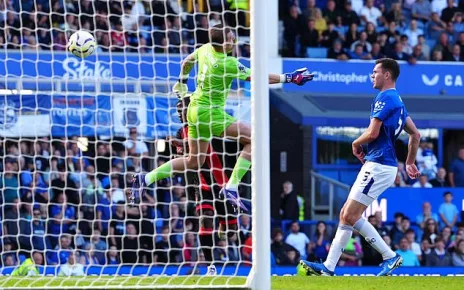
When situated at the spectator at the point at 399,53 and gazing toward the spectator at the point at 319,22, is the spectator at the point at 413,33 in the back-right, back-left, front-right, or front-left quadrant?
back-right

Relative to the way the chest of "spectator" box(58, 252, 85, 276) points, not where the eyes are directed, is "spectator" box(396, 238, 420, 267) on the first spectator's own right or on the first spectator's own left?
on the first spectator's own left

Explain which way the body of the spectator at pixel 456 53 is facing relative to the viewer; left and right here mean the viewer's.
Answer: facing the viewer

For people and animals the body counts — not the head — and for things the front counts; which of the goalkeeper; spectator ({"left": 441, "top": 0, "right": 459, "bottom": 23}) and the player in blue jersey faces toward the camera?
the spectator

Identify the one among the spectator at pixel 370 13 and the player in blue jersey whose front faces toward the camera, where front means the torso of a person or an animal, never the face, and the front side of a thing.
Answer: the spectator

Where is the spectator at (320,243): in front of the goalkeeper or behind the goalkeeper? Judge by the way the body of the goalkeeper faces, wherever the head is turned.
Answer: in front

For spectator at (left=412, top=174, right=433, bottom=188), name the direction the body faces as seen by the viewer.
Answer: toward the camera

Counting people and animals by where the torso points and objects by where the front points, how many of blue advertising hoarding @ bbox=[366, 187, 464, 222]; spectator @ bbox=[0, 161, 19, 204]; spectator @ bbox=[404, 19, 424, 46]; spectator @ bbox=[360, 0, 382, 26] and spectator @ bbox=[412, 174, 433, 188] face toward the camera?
5

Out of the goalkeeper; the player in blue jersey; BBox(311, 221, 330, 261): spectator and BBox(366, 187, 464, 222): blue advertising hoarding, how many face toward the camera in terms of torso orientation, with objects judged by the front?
2

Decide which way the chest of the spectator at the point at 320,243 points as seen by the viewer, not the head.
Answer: toward the camera

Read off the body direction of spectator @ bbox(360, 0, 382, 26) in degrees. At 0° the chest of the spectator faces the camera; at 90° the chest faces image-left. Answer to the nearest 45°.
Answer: approximately 0°
